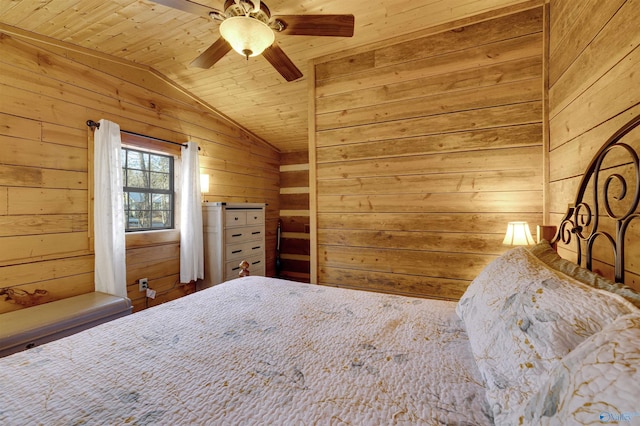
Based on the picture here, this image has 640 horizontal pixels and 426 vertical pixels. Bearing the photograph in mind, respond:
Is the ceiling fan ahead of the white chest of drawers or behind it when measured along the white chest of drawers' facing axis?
ahead

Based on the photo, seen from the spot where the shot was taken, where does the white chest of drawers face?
facing the viewer and to the right of the viewer

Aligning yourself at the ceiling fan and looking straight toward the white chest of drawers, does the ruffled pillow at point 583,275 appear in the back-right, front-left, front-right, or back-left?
back-right

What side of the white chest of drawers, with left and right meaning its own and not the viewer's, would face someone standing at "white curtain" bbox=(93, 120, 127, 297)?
right

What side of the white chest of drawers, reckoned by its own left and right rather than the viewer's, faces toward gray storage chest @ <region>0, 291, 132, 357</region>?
right

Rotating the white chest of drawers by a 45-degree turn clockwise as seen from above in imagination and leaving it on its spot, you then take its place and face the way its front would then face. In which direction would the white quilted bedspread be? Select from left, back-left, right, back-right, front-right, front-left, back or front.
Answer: front

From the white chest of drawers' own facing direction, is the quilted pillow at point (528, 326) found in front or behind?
in front

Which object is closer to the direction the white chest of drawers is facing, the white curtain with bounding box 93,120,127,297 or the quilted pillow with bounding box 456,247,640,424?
the quilted pillow
